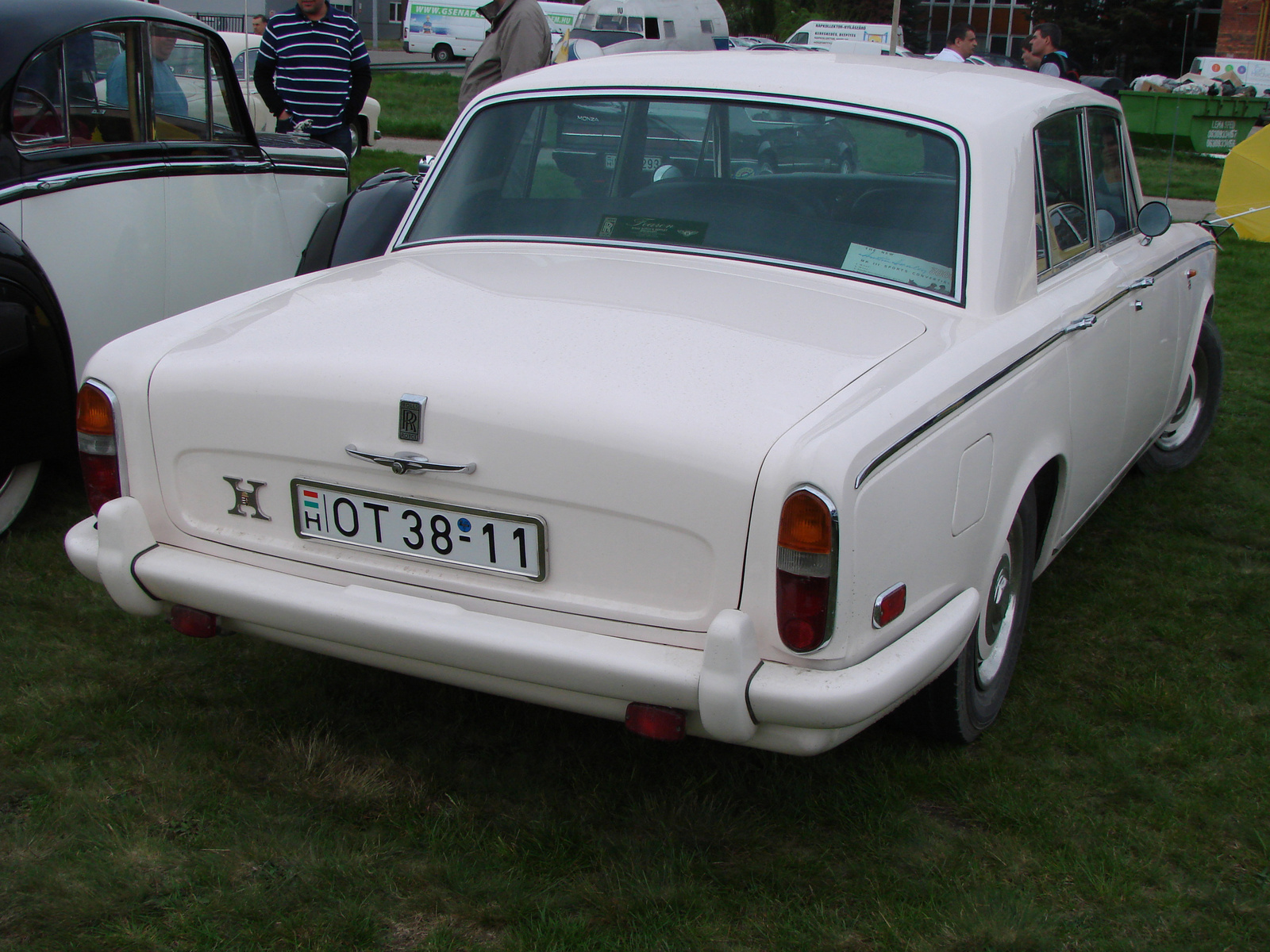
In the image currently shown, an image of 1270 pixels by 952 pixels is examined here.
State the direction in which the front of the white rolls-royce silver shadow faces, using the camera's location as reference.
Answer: facing away from the viewer and to the right of the viewer

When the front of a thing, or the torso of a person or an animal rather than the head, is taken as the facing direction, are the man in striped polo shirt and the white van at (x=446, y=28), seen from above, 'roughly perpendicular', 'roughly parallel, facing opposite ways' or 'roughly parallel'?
roughly perpendicular

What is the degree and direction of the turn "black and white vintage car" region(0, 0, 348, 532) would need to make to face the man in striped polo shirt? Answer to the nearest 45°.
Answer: approximately 45° to its left

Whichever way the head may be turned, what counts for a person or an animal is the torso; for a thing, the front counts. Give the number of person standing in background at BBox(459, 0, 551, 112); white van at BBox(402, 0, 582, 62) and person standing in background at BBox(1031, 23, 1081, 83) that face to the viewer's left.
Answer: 2

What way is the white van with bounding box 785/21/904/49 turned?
to the viewer's left

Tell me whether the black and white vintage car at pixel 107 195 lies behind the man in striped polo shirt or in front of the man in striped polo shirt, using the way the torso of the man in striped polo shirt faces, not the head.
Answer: in front

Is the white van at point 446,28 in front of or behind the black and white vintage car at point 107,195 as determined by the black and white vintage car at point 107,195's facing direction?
in front

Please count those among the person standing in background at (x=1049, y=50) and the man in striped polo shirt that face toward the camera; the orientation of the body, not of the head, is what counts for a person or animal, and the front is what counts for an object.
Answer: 1

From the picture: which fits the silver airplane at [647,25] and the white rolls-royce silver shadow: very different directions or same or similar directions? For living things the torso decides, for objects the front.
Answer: very different directions
